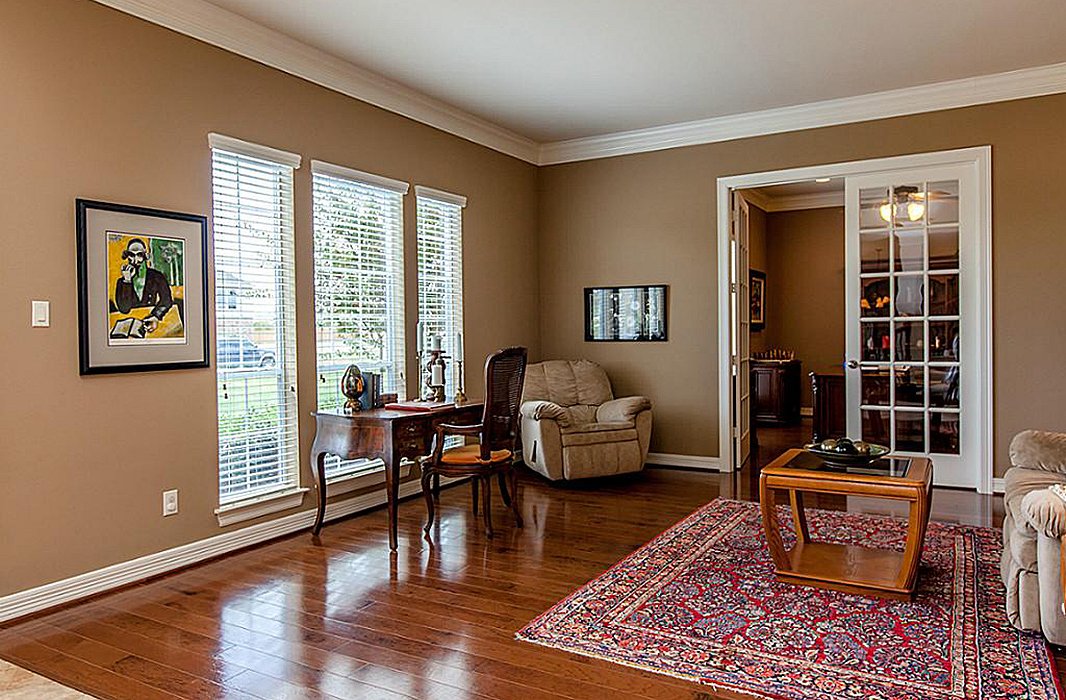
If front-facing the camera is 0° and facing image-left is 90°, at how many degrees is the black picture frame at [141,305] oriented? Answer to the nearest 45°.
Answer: approximately 315°

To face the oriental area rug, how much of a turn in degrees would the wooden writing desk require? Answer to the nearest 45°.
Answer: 0° — it already faces it

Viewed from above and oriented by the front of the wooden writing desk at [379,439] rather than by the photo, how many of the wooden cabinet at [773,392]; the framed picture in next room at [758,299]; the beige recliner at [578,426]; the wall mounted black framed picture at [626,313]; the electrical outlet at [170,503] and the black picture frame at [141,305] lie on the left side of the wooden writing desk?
4

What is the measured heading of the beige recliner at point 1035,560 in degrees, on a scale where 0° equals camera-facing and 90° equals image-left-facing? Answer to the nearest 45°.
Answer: approximately 45°

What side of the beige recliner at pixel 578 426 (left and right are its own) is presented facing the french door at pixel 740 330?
left

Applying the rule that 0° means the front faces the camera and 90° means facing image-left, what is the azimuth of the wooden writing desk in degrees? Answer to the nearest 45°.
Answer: approximately 315°
